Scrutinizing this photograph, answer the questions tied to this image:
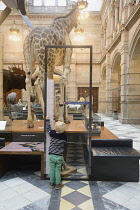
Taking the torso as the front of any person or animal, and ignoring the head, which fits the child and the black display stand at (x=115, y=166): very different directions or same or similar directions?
very different directions

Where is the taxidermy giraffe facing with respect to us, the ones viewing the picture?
facing away from the viewer and to the right of the viewer

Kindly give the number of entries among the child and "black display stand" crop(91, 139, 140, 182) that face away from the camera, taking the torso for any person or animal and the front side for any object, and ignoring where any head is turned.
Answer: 1

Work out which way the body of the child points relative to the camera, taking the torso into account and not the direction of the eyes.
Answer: away from the camera

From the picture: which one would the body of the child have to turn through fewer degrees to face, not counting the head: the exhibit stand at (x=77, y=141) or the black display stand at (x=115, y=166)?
the exhibit stand
